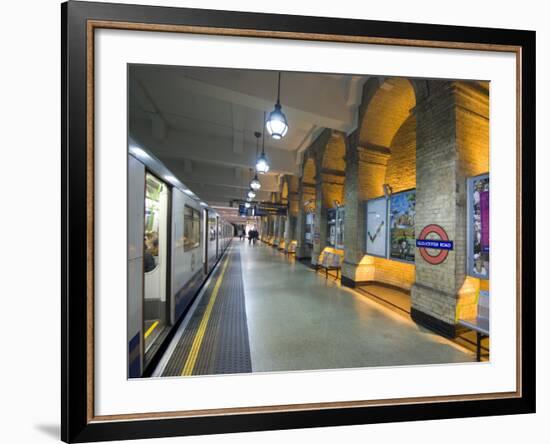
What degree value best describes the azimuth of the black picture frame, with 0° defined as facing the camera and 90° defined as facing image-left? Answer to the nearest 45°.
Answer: approximately 315°
